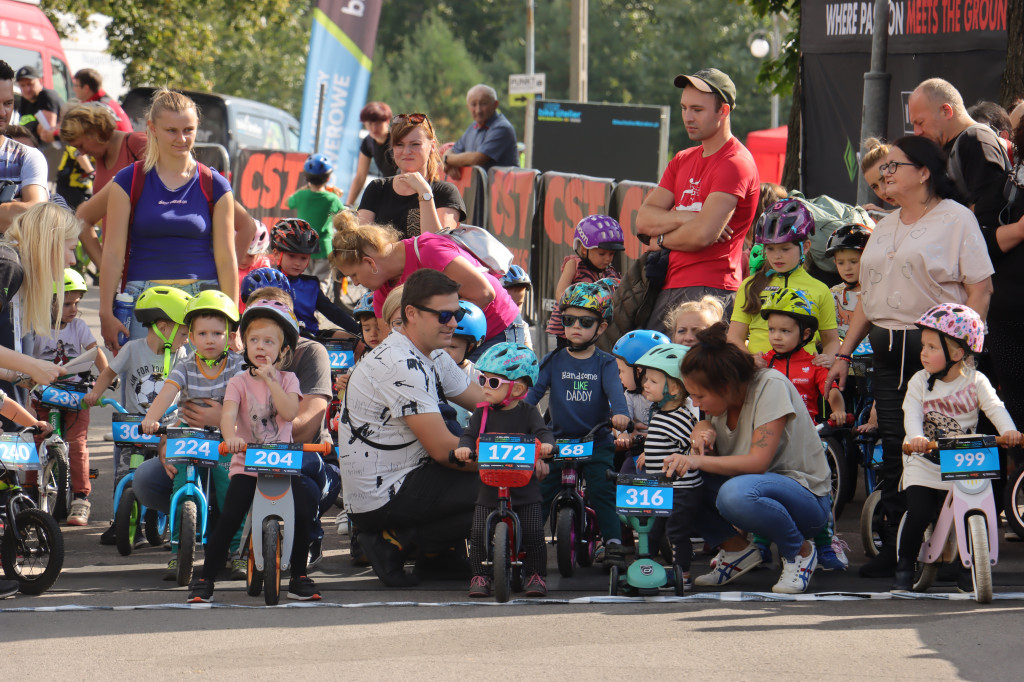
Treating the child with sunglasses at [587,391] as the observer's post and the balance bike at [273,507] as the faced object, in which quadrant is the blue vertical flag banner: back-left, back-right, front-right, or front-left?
back-right

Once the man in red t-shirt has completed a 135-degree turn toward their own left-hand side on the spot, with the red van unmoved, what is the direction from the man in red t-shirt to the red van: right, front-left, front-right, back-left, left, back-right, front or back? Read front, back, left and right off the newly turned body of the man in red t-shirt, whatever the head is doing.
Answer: back-left

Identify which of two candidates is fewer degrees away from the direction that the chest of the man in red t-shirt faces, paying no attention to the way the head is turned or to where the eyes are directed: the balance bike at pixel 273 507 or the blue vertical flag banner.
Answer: the balance bike

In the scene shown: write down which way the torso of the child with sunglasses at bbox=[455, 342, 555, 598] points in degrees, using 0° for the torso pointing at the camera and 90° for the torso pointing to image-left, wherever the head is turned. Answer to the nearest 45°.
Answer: approximately 0°

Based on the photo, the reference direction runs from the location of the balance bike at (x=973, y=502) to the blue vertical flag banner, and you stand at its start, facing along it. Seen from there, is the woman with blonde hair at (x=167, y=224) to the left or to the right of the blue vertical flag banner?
left

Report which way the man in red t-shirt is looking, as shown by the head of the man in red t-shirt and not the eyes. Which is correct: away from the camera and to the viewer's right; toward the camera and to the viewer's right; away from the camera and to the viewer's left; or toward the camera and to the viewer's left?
toward the camera and to the viewer's left

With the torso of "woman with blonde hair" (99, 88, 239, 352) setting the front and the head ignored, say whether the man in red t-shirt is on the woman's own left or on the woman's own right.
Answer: on the woman's own left

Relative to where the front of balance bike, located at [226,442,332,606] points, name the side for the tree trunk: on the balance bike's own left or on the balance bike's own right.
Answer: on the balance bike's own left

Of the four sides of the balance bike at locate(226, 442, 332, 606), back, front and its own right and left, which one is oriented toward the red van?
back

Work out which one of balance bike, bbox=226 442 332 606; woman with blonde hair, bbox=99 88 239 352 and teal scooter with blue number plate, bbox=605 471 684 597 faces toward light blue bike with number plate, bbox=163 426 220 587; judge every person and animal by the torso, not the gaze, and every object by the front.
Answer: the woman with blonde hair

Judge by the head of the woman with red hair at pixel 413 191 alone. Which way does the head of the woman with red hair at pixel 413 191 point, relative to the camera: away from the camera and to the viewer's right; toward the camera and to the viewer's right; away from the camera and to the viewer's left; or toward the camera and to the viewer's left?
toward the camera and to the viewer's left

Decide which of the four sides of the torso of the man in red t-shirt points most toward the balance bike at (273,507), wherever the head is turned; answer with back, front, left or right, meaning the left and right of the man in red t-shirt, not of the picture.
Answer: front
